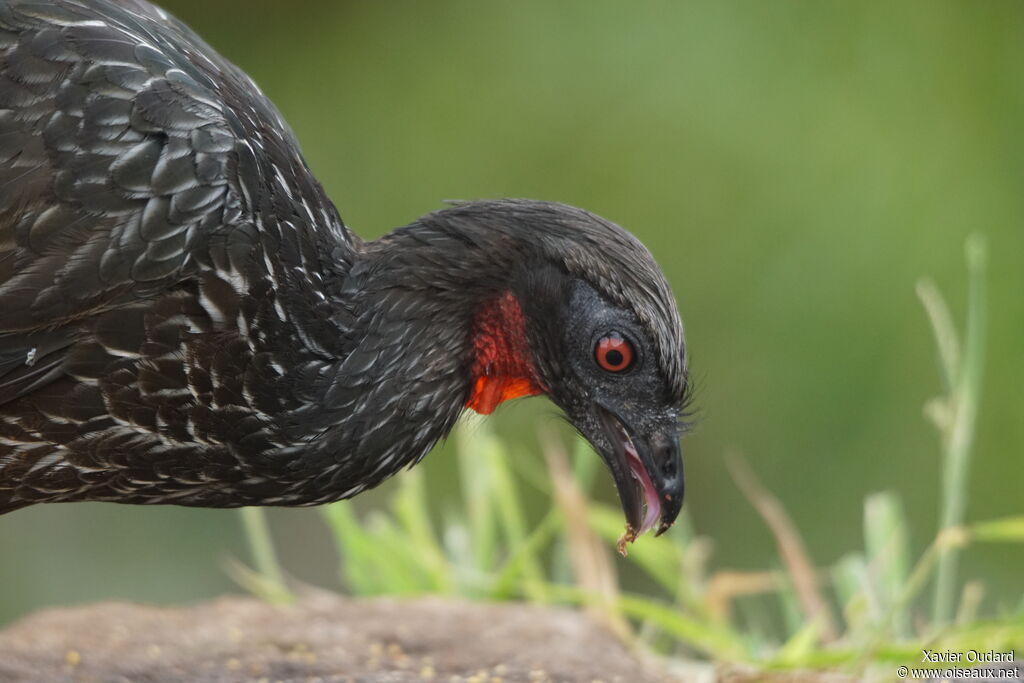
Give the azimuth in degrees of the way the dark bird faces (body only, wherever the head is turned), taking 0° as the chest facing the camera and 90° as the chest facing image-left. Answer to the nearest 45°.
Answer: approximately 270°
